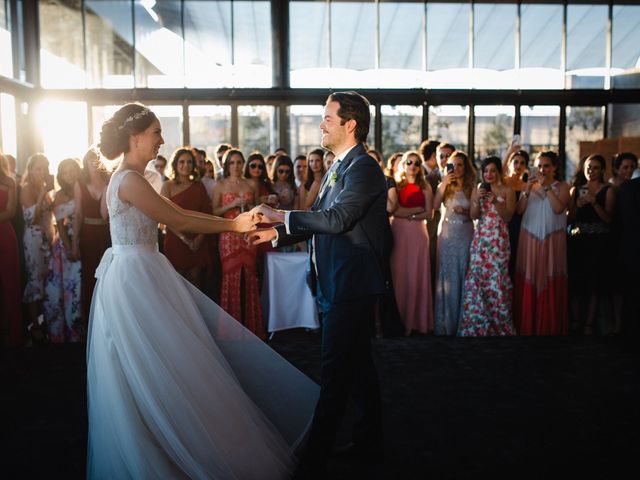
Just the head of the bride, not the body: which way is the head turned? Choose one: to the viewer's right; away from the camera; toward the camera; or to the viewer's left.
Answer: to the viewer's right

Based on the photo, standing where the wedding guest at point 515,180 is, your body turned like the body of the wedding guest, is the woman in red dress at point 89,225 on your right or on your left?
on your right

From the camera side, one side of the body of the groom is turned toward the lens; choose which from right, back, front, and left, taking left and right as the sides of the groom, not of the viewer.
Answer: left

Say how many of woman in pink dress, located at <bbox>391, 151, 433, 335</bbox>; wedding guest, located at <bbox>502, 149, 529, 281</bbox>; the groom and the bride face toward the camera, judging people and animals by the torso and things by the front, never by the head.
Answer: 2

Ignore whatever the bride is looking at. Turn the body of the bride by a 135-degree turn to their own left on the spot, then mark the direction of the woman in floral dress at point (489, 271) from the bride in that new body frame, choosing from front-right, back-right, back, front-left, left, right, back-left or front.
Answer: right

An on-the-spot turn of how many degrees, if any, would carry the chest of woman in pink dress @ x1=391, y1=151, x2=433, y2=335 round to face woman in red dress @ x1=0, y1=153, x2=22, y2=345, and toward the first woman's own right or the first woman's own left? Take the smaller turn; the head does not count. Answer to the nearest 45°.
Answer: approximately 90° to the first woman's own right

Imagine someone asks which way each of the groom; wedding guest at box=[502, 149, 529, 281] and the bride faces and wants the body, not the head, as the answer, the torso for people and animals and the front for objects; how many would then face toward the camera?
1

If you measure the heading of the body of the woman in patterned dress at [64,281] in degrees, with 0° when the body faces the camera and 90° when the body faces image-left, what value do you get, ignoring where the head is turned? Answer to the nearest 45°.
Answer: approximately 315°

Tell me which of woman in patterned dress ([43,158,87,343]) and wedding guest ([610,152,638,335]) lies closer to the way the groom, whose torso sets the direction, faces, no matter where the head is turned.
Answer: the woman in patterned dress

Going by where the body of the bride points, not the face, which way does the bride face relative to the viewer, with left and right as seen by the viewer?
facing to the right of the viewer

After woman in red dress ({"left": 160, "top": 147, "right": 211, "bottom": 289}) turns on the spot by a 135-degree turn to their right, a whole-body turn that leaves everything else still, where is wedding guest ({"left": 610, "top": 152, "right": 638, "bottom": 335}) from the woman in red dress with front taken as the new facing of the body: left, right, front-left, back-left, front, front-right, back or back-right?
back-right

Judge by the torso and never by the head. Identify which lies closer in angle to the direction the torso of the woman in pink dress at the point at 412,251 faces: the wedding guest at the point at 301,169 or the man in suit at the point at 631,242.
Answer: the man in suit

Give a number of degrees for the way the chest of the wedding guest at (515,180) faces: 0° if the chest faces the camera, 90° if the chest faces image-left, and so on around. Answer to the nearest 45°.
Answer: approximately 0°
